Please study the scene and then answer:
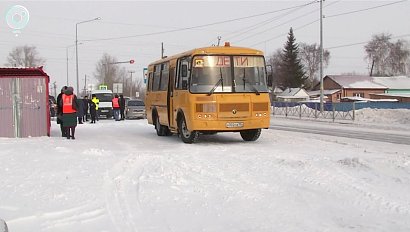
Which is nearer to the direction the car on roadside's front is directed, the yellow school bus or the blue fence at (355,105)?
the yellow school bus

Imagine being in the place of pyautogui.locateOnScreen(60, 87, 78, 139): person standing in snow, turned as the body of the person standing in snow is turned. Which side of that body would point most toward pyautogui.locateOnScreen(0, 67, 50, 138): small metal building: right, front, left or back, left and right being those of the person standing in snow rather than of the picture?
left

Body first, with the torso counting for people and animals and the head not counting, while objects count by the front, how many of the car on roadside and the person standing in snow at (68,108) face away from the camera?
1

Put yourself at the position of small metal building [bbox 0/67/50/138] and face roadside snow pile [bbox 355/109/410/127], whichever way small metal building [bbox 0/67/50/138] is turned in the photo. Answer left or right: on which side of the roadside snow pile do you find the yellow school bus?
right

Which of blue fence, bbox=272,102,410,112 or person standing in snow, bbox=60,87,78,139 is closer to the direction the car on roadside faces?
the person standing in snow

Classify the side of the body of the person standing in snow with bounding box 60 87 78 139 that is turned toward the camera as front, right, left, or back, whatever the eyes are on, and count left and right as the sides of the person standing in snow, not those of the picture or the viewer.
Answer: back

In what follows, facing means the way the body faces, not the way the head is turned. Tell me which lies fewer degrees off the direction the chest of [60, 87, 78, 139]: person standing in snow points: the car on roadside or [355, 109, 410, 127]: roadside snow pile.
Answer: the car on roadside

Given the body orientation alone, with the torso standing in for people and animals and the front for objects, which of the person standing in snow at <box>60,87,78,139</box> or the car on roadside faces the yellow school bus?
the car on roadside

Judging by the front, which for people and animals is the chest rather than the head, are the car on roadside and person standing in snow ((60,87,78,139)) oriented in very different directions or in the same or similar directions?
very different directions

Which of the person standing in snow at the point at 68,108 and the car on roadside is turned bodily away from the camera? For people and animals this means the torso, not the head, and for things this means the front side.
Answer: the person standing in snow
